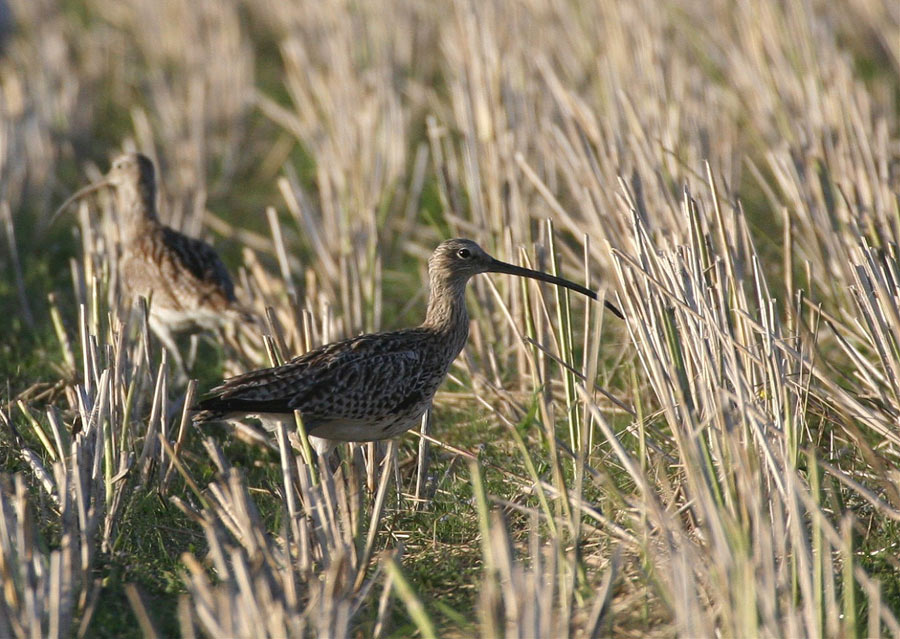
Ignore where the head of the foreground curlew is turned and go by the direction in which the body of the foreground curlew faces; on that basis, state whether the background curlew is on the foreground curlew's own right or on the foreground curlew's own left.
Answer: on the foreground curlew's own left

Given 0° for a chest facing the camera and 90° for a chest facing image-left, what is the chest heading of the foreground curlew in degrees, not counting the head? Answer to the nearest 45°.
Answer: approximately 270°
